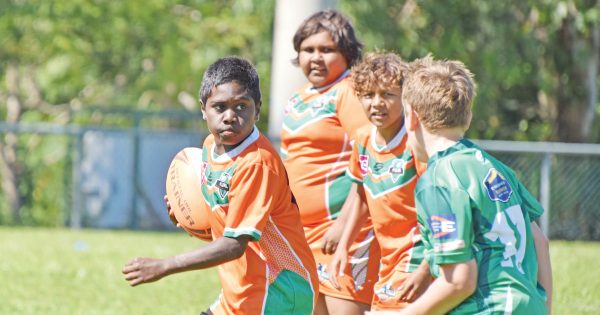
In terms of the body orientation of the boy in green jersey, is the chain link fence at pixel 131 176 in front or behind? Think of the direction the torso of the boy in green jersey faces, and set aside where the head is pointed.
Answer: in front

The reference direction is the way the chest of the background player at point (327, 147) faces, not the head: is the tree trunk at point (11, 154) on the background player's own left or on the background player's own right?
on the background player's own right

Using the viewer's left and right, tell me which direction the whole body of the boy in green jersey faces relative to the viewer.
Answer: facing away from the viewer and to the left of the viewer

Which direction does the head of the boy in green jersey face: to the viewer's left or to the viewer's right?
to the viewer's left

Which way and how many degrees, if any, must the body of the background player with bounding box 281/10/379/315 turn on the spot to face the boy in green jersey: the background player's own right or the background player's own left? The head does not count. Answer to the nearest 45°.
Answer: approximately 45° to the background player's own left

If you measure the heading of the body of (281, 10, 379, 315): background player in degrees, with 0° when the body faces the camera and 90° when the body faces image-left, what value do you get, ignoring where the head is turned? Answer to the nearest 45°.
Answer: approximately 45°

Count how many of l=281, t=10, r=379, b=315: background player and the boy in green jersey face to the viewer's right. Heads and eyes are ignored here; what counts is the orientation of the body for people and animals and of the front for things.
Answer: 0

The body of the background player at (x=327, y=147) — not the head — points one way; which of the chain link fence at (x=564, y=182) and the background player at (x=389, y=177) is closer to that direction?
the background player
